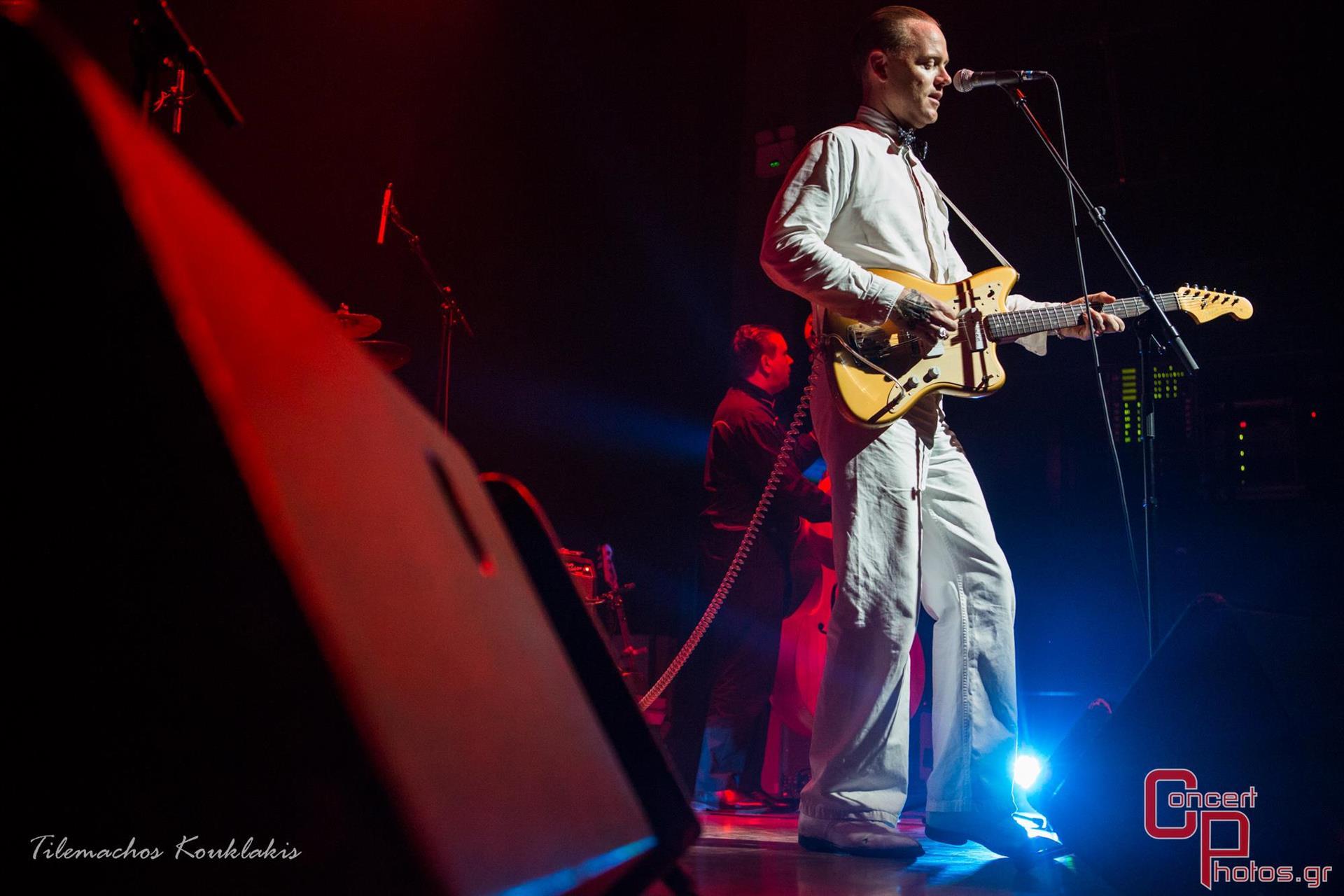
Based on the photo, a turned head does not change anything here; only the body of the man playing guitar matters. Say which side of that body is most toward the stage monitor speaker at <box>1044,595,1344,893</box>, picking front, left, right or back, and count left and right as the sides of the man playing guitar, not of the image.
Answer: front

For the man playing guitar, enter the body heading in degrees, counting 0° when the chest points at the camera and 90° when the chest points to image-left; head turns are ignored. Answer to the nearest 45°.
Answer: approximately 315°

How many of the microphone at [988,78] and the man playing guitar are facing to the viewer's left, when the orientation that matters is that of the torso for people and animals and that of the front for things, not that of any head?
1

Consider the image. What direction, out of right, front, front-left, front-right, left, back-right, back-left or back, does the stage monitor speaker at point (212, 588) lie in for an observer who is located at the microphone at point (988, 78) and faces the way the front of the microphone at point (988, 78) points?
left

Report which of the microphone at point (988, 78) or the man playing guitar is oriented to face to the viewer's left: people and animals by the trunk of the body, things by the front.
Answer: the microphone

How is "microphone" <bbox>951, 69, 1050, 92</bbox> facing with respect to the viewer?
to the viewer's left

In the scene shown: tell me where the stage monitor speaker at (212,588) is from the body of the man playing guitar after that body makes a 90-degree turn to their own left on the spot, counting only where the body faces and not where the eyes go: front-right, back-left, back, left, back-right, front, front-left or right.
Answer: back-right

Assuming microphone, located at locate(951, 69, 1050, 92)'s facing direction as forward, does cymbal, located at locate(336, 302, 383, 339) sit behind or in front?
in front
